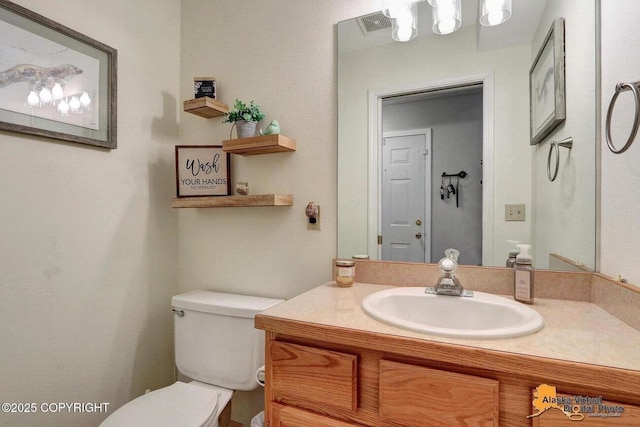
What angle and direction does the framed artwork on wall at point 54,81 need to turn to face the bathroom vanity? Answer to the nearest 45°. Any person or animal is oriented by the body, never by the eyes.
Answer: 0° — it already faces it

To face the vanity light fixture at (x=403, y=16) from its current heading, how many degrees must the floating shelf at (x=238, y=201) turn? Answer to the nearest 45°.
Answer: approximately 90° to its left

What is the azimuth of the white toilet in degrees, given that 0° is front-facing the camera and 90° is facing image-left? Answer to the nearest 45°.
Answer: approximately 45°

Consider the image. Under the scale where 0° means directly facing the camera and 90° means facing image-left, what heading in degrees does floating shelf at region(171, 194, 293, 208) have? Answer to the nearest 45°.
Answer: approximately 45°

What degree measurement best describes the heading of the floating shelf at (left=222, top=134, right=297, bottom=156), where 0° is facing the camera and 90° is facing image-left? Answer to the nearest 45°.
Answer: approximately 45°

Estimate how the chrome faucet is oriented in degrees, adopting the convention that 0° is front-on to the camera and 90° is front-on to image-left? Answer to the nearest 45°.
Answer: approximately 0°

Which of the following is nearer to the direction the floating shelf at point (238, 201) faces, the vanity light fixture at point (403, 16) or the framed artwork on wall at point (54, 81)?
the framed artwork on wall

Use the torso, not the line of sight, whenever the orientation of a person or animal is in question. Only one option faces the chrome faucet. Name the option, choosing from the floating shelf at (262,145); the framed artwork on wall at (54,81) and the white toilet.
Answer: the framed artwork on wall

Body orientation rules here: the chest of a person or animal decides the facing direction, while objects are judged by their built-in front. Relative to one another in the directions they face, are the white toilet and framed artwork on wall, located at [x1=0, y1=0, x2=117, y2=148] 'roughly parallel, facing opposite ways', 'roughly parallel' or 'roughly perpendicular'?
roughly perpendicular
